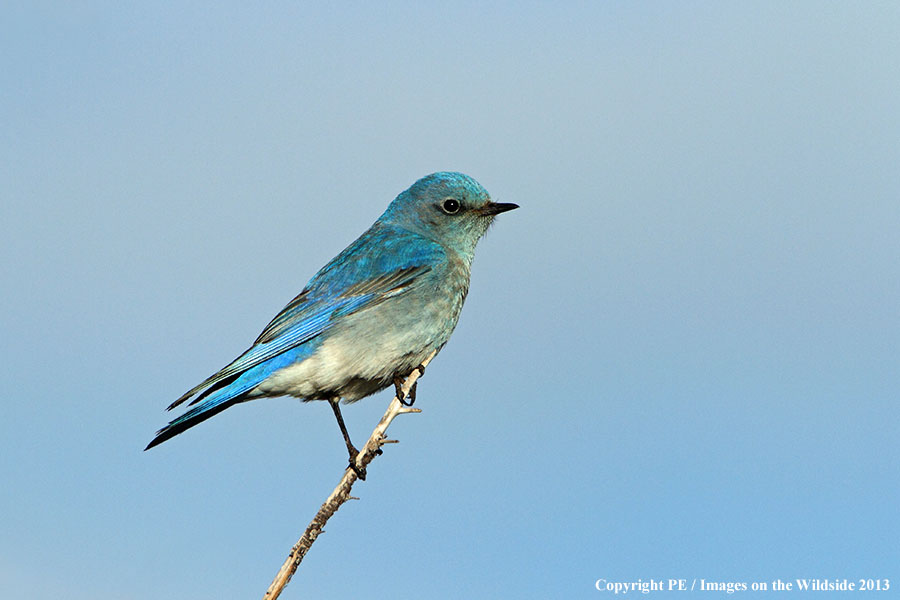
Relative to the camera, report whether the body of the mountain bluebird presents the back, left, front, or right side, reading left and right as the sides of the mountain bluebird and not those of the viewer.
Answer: right
